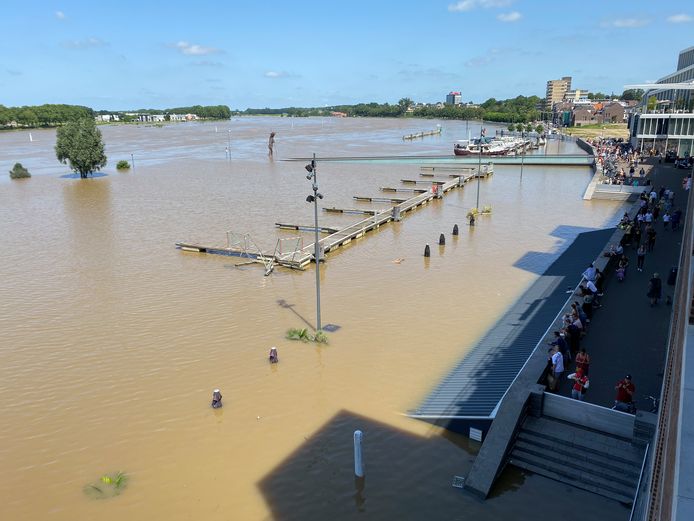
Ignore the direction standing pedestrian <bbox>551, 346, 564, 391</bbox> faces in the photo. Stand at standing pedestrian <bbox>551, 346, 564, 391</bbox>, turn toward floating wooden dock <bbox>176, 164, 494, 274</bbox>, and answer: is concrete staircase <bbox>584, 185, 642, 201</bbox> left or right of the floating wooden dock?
right

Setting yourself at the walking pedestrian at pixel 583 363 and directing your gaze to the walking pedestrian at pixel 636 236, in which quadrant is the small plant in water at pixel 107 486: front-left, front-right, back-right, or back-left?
back-left

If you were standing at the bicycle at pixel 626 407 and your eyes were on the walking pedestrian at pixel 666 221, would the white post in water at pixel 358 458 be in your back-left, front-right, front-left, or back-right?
back-left

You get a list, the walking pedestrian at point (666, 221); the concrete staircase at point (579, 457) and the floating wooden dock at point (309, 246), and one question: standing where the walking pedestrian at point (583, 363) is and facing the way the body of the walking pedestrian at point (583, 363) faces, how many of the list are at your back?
1

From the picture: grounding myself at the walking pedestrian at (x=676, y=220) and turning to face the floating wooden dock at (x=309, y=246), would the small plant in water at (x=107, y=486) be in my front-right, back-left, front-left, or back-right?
front-left

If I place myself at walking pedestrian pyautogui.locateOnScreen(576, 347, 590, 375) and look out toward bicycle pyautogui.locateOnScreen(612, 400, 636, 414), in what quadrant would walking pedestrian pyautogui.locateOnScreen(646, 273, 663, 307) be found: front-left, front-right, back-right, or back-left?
back-left

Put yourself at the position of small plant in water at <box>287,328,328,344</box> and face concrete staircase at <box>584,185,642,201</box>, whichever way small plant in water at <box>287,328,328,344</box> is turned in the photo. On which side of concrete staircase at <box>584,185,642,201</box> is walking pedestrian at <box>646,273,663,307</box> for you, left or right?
right
